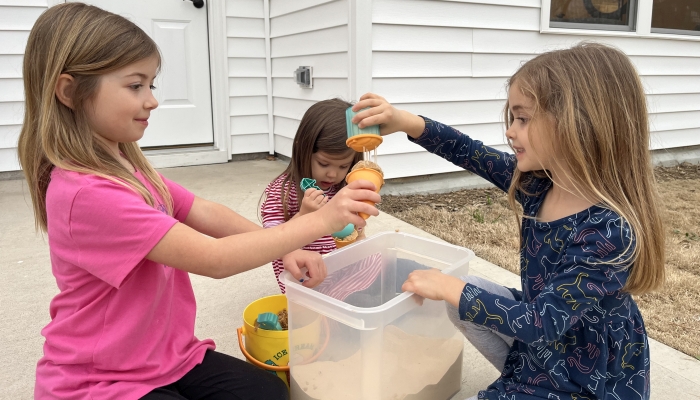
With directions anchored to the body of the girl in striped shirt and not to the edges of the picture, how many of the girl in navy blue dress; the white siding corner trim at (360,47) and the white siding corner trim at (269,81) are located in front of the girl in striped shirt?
1

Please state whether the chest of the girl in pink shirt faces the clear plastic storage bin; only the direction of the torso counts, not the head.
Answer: yes

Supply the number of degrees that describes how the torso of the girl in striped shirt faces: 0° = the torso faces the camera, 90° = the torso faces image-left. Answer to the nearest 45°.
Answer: approximately 315°

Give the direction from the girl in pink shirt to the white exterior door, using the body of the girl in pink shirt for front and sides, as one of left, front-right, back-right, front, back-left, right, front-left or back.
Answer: left

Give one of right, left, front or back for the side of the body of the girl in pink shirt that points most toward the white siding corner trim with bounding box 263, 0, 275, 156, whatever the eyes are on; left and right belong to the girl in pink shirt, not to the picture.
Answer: left

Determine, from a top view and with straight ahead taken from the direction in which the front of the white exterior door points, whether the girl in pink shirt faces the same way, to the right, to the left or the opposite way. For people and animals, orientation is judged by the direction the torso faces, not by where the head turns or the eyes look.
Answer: to the left

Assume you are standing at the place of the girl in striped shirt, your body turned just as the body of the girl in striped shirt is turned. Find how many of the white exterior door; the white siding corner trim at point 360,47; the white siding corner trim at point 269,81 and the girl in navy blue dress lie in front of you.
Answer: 1

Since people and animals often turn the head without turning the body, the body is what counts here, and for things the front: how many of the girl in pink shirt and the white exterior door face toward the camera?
1

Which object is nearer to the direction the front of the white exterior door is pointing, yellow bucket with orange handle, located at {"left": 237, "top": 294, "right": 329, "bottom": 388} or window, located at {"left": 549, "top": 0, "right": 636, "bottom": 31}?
the yellow bucket with orange handle

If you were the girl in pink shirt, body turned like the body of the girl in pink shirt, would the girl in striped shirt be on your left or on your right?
on your left

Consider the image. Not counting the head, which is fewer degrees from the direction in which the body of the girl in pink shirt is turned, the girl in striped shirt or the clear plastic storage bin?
the clear plastic storage bin

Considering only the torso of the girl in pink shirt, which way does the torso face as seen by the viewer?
to the viewer's right
